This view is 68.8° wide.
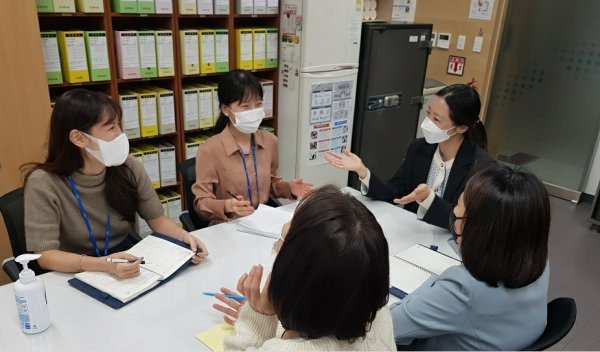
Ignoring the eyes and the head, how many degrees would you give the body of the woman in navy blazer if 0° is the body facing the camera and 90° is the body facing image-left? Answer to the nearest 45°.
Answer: approximately 45°

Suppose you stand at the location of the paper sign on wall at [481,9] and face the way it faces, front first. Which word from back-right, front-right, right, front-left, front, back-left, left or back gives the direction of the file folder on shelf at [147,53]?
front-right

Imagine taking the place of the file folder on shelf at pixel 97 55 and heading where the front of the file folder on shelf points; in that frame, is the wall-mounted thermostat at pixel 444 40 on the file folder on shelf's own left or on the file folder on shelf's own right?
on the file folder on shelf's own left

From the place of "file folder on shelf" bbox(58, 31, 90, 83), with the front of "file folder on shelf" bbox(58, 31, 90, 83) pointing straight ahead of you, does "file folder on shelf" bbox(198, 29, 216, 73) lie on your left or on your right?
on your left

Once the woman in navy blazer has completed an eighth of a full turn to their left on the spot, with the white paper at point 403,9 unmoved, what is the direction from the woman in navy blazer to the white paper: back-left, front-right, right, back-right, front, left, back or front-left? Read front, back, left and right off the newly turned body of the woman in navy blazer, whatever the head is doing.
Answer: back

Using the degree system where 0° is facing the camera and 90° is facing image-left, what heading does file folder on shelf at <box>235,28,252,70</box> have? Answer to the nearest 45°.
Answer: approximately 0°

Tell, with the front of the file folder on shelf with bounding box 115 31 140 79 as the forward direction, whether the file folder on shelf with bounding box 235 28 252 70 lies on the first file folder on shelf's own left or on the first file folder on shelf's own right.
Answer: on the first file folder on shelf's own left

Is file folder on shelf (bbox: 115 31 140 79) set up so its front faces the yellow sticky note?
yes

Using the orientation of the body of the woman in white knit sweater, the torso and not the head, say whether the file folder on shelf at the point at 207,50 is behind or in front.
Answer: in front

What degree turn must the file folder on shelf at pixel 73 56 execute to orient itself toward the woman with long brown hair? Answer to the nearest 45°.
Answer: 0° — it already faces them

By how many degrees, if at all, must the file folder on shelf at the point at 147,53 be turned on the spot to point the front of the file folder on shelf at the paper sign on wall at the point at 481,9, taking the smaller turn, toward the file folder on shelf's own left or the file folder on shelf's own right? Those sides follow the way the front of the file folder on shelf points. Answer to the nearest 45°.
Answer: approximately 90° to the file folder on shelf's own left

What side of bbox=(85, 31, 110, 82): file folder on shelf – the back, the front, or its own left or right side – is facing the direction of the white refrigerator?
left

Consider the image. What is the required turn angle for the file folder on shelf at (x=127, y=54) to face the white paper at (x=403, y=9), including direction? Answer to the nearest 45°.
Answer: approximately 135° to its left

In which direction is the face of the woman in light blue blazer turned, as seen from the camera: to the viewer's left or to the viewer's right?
to the viewer's left

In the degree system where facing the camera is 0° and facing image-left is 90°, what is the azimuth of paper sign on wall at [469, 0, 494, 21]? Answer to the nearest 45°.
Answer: approximately 0°
